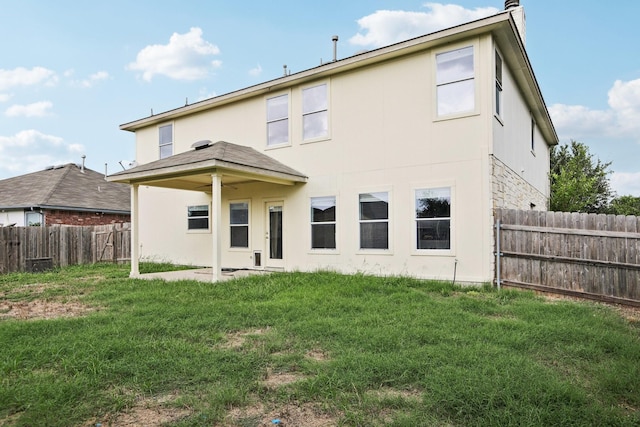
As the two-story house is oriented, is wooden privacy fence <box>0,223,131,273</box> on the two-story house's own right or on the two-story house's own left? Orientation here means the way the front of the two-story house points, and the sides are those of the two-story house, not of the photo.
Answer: on the two-story house's own left

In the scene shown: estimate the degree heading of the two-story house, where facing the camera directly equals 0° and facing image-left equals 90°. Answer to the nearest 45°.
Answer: approximately 225°

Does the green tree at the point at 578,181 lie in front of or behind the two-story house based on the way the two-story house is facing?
in front

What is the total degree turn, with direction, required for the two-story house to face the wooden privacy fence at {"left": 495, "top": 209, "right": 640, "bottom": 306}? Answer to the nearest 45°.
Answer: approximately 90° to its right

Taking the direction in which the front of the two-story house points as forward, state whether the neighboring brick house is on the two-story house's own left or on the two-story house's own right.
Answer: on the two-story house's own left

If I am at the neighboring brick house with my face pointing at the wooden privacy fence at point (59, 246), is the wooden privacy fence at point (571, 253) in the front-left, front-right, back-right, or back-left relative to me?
front-left

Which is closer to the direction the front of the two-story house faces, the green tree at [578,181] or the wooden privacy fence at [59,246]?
the green tree
